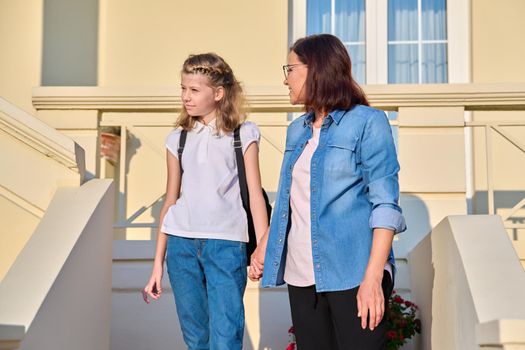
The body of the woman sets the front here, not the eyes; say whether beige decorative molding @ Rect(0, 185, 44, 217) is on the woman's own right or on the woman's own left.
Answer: on the woman's own right

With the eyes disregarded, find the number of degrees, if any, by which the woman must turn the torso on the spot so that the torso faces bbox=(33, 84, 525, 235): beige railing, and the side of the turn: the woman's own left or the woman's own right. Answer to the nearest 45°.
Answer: approximately 135° to the woman's own right

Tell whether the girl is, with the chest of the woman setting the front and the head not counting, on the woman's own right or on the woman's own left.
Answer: on the woman's own right

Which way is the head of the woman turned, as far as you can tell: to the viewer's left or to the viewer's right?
to the viewer's left

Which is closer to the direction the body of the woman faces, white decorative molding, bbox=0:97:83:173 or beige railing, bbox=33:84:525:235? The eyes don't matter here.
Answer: the white decorative molding

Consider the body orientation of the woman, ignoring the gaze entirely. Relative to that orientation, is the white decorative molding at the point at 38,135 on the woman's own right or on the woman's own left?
on the woman's own right

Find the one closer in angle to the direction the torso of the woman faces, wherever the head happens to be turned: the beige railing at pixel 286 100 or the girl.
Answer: the girl

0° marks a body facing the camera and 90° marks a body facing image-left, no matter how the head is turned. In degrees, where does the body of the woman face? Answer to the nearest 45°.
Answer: approximately 45°
